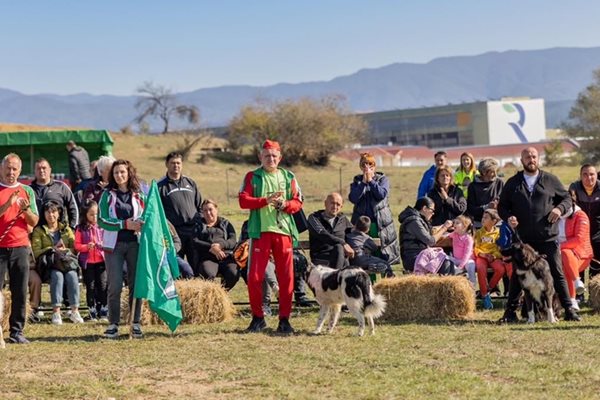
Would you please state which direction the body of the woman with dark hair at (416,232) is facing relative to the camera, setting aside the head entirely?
to the viewer's right

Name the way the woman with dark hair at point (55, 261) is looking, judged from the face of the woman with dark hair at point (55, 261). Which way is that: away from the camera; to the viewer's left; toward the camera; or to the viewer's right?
toward the camera

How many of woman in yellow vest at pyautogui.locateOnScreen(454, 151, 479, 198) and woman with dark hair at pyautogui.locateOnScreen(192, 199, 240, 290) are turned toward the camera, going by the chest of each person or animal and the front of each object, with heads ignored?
2

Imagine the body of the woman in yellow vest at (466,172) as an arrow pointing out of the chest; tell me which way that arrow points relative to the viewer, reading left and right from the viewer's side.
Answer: facing the viewer

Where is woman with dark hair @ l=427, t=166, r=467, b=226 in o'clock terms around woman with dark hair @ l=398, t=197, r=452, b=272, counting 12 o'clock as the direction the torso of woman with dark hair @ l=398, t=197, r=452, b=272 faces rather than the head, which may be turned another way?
woman with dark hair @ l=427, t=166, r=467, b=226 is roughly at 10 o'clock from woman with dark hair @ l=398, t=197, r=452, b=272.

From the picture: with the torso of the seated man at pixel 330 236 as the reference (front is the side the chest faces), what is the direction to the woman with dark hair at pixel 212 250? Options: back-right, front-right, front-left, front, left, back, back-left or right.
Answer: back-right

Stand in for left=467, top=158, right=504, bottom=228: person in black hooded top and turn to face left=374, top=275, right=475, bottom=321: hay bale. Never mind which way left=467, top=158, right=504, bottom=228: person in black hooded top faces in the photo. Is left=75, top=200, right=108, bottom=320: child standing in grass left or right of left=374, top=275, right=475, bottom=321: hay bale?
right

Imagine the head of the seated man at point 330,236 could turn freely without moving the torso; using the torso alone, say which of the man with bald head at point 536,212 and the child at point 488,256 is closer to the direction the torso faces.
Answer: the man with bald head

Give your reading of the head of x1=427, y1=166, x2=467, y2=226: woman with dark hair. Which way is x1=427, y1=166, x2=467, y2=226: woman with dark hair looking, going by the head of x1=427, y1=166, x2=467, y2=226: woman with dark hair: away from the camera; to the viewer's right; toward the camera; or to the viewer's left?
toward the camera

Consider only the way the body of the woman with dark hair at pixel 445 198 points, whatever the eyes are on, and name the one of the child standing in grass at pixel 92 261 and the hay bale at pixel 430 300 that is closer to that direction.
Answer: the hay bale

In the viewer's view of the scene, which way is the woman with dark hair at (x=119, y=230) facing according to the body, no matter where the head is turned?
toward the camera

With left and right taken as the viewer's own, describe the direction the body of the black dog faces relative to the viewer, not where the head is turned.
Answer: facing the viewer and to the left of the viewer

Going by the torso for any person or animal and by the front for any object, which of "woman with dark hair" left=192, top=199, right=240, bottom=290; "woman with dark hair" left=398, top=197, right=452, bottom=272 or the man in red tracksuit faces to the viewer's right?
"woman with dark hair" left=398, top=197, right=452, bottom=272

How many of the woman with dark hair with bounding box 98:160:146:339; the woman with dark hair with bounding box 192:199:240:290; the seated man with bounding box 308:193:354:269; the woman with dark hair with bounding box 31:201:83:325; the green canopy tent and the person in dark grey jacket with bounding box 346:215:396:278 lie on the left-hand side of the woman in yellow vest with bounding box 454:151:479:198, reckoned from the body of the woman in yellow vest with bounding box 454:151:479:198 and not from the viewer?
0

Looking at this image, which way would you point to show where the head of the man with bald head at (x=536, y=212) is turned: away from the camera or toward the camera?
toward the camera

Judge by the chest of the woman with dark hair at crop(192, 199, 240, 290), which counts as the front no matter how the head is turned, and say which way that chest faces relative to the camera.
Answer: toward the camera
